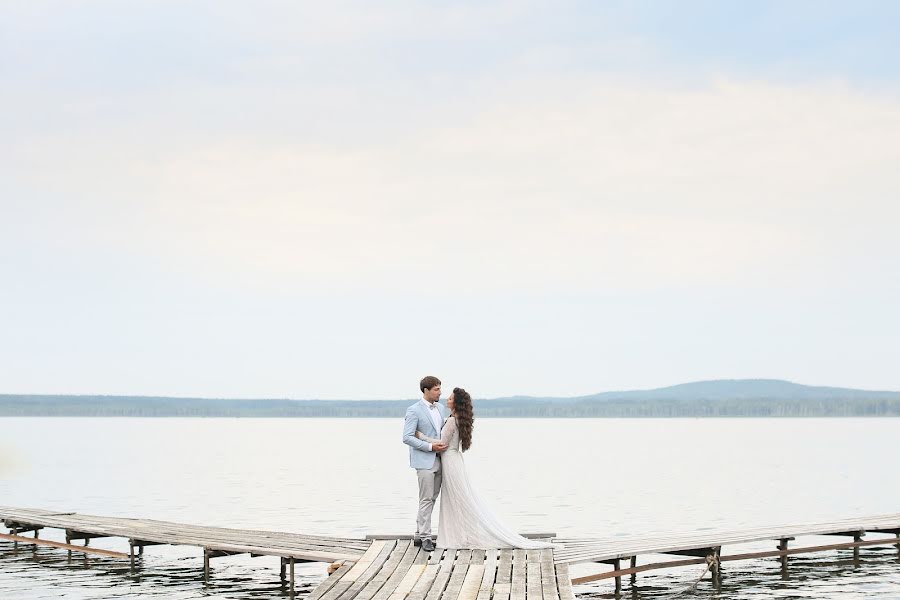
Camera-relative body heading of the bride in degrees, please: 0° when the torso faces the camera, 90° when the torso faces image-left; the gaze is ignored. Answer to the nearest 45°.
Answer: approximately 90°

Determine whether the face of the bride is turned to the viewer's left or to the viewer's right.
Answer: to the viewer's left

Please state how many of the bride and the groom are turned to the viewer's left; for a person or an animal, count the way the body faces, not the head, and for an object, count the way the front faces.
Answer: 1

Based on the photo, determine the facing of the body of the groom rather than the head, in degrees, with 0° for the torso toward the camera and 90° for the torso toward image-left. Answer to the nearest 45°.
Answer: approximately 315°

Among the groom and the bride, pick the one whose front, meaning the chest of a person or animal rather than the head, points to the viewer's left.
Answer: the bride
